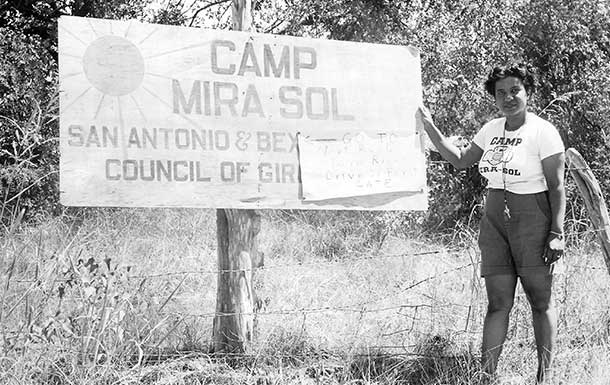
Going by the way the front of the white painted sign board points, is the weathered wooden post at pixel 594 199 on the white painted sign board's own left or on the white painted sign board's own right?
on the white painted sign board's own left

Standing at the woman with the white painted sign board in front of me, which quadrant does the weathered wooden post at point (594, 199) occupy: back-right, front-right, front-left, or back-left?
back-right

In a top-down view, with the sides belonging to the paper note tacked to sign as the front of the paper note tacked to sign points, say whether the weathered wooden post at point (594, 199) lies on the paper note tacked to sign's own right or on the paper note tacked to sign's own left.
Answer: on the paper note tacked to sign's own left

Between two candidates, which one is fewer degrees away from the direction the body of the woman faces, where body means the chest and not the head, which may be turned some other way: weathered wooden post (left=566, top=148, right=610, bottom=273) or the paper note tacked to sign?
the paper note tacked to sign

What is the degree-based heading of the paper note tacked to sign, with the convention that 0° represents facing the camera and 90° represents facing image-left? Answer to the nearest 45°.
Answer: approximately 0°

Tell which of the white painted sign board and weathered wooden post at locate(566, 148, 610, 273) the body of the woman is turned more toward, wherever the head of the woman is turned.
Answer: the white painted sign board

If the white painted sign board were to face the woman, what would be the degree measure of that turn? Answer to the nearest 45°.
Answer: approximately 90° to its left

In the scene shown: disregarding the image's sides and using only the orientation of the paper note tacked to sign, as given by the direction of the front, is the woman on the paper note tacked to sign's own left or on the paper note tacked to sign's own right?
on the paper note tacked to sign's own left
